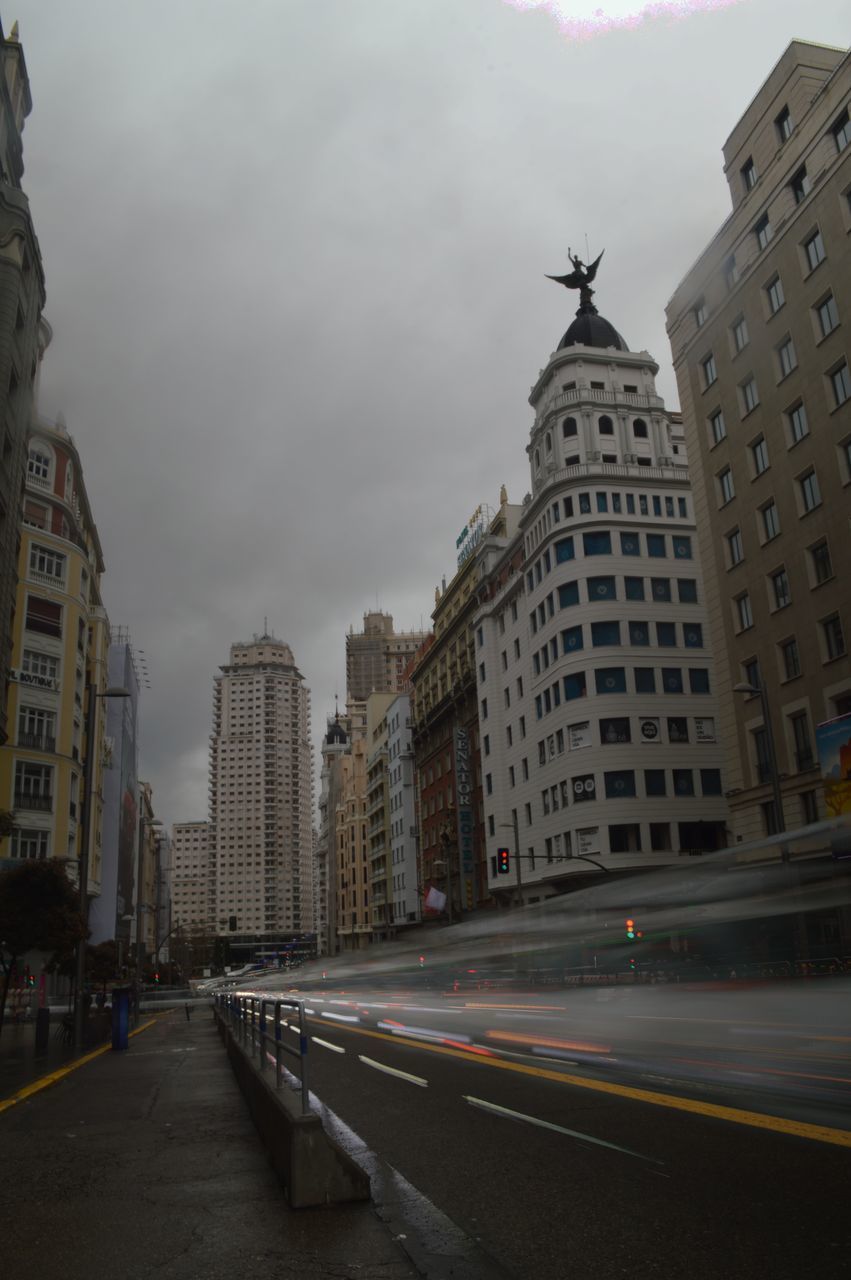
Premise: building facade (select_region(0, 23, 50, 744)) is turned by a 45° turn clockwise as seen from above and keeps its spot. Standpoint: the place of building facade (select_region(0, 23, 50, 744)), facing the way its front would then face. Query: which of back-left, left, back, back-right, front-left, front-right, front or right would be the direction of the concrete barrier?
front-right

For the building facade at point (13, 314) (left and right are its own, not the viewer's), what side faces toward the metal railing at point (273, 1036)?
right

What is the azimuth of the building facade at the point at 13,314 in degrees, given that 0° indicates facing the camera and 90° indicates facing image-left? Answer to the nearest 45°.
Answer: approximately 270°
